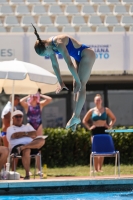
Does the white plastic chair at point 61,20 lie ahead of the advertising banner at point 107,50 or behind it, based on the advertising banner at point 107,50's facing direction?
behind

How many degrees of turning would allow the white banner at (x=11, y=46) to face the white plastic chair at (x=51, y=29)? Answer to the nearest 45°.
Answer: approximately 135° to its left

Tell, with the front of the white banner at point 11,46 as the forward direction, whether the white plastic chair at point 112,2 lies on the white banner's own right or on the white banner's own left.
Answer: on the white banner's own left

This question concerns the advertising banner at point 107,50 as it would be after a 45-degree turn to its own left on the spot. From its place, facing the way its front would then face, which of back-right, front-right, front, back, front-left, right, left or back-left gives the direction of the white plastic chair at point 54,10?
back

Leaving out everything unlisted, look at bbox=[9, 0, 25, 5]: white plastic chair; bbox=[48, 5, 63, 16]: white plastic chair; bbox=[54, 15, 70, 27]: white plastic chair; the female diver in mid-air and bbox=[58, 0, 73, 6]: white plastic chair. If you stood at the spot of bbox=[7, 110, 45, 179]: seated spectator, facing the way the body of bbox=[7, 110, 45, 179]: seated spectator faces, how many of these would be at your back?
4

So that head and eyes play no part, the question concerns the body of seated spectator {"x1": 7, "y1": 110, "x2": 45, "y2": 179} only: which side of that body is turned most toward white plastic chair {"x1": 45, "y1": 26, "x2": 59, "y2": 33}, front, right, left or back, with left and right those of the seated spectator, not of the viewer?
back

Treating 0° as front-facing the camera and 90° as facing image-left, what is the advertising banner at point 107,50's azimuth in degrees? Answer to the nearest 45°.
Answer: approximately 0°

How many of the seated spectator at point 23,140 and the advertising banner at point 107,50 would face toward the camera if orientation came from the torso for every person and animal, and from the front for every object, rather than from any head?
2

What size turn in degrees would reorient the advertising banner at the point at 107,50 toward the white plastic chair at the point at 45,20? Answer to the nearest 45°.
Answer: approximately 135° to its right

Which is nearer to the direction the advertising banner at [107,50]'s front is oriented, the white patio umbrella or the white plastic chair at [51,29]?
the white patio umbrella

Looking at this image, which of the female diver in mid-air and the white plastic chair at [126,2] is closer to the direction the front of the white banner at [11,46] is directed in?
the female diver in mid-air

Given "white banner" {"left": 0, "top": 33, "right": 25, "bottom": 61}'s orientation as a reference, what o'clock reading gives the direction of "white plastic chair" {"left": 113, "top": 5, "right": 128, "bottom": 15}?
The white plastic chair is roughly at 8 o'clock from the white banner.
